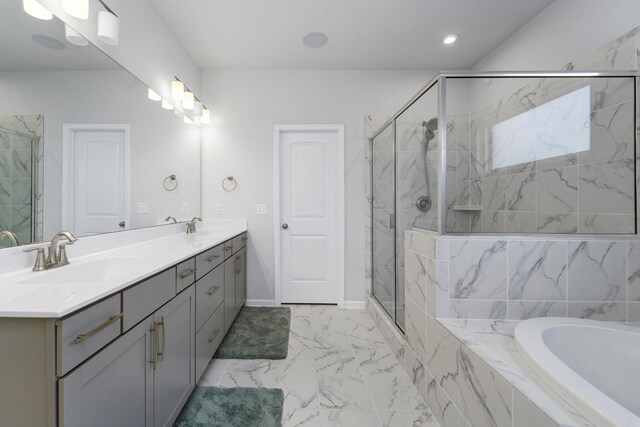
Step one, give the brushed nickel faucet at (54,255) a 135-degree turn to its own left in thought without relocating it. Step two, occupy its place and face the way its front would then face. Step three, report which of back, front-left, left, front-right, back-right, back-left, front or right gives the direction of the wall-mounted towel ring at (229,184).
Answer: front-right

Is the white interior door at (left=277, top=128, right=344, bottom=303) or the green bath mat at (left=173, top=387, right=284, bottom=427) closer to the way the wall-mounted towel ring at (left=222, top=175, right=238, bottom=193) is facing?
the green bath mat

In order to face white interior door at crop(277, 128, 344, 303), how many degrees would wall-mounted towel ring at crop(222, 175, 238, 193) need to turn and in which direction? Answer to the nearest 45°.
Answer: approximately 90° to its left

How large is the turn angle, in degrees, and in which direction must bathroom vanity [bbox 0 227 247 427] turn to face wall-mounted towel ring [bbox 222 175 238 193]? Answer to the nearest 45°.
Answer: approximately 90° to its left

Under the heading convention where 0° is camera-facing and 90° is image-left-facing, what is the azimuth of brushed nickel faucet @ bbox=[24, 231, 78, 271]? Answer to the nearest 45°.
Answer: approximately 315°

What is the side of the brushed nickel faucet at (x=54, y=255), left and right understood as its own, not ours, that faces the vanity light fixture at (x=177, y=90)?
left

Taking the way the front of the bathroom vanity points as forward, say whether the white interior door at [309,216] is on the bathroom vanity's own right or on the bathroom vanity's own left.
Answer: on the bathroom vanity's own left

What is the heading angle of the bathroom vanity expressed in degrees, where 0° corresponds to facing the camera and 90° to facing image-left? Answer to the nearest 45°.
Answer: approximately 315°

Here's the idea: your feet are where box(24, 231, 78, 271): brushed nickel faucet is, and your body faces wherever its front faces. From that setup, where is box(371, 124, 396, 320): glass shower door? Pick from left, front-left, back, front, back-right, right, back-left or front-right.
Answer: front-left
